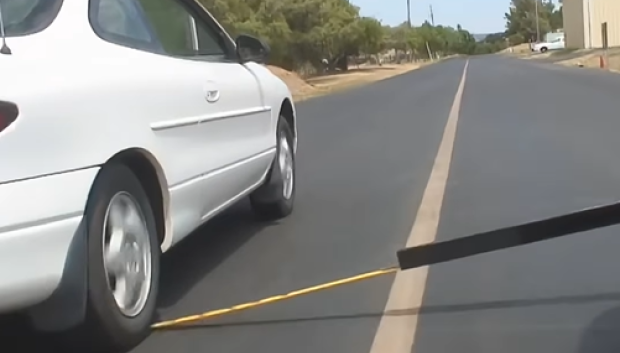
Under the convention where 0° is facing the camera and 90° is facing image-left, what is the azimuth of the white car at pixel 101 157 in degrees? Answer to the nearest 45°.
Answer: approximately 225°

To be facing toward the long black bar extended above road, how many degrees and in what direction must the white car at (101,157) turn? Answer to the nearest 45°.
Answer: approximately 135° to its right
